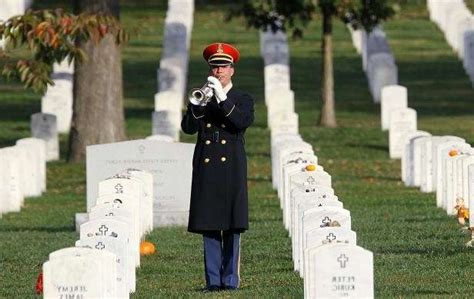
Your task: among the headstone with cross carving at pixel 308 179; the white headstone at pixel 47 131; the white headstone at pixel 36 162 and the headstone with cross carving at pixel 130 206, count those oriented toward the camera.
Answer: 4

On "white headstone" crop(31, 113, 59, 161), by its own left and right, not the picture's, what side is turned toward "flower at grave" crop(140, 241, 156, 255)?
front

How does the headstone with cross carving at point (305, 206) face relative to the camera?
toward the camera

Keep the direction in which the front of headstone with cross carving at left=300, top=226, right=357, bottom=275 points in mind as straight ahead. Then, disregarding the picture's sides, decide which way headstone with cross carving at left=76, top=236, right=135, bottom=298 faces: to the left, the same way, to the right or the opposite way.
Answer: the same way

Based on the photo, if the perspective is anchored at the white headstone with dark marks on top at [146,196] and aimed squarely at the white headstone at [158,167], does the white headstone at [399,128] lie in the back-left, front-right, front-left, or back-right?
front-right

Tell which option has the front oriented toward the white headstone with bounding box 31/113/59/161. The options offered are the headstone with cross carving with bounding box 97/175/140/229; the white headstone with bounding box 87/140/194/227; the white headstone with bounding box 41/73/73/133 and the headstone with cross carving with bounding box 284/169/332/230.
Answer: the white headstone with bounding box 41/73/73/133

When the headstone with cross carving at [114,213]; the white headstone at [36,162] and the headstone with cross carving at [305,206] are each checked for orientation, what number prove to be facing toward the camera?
3

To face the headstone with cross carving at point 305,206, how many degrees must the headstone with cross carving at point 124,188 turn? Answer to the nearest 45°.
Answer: approximately 45° to its left

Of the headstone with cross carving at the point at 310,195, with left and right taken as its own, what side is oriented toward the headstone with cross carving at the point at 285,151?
back

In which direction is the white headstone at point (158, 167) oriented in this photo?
toward the camera

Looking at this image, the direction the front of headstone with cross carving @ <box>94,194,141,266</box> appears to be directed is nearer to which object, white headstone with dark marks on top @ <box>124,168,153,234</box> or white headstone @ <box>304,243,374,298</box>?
the white headstone @ <box>304,243,374,298</box>

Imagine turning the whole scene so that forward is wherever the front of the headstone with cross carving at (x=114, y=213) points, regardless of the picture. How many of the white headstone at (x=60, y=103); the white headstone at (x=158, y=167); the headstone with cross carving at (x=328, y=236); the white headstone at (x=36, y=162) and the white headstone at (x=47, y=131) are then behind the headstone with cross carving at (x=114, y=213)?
4

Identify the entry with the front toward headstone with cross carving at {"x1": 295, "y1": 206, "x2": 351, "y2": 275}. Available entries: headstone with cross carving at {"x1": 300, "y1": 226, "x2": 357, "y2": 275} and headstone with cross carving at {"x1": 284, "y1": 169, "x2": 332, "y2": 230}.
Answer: headstone with cross carving at {"x1": 284, "y1": 169, "x2": 332, "y2": 230}

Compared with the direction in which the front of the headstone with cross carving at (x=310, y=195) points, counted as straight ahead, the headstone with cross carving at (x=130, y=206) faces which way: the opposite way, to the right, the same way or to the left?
the same way

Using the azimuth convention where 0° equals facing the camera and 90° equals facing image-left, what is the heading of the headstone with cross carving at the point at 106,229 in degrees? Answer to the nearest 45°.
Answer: approximately 0°

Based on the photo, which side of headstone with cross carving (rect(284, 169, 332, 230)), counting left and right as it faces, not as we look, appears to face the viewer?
front
